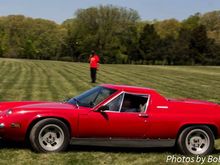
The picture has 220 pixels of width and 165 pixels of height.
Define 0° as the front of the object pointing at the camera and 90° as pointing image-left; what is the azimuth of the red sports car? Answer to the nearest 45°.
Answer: approximately 90°
